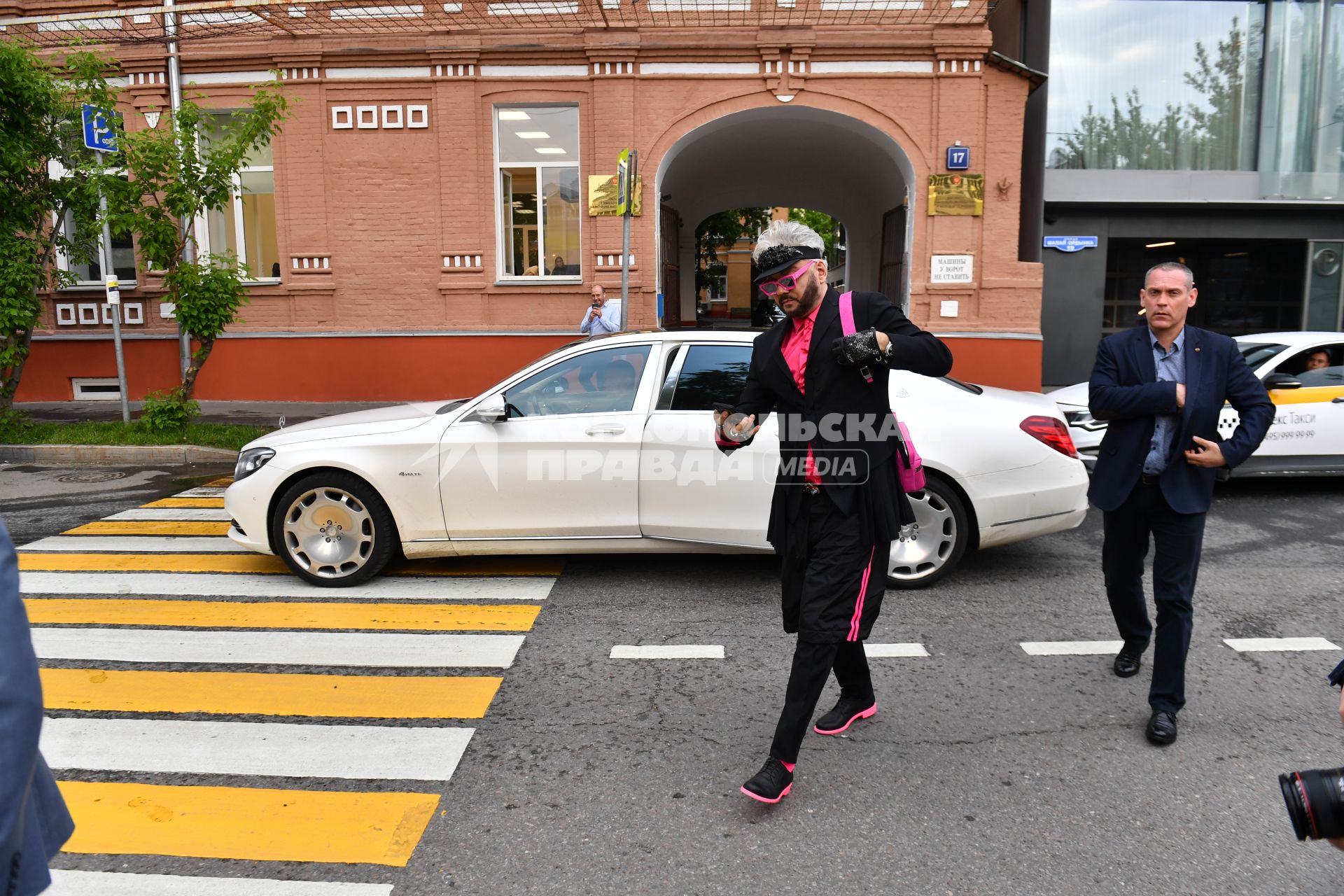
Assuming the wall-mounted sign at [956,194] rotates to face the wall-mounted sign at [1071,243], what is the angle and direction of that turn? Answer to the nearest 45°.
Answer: approximately 135° to its left

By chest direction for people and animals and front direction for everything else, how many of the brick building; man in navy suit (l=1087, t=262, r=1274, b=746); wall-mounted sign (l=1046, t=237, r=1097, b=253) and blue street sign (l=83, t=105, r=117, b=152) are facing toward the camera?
4

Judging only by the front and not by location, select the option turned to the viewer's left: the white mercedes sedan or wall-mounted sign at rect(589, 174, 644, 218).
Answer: the white mercedes sedan

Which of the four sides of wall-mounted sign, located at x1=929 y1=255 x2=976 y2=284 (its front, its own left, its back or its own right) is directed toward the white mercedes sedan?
front

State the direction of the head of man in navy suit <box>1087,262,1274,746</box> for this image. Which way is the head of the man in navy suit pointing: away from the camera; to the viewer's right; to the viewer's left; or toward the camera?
toward the camera

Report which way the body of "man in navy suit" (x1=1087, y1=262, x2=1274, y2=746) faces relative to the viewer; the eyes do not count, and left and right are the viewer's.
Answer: facing the viewer

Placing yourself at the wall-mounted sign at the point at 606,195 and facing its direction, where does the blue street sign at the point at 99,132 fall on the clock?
The blue street sign is roughly at 2 o'clock from the wall-mounted sign.

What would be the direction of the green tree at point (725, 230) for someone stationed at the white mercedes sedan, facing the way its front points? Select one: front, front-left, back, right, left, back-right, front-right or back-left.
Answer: right

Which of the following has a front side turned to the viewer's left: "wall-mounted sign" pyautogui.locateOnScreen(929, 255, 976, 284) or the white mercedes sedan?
the white mercedes sedan

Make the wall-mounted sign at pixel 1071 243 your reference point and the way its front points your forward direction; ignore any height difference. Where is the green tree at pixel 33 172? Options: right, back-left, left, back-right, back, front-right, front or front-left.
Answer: front-right

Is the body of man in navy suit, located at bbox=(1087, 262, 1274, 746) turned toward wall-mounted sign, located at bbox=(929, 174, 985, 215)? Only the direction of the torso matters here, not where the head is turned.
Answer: no

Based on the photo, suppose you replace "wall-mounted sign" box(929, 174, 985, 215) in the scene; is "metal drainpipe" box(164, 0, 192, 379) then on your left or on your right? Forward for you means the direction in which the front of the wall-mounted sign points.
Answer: on your right

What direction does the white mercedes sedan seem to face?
to the viewer's left

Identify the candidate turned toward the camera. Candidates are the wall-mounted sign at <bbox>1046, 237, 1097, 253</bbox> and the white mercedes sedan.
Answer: the wall-mounted sign

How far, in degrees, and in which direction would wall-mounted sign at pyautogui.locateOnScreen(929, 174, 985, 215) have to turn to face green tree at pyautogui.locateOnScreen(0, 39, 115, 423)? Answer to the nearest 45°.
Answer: approximately 45° to its right

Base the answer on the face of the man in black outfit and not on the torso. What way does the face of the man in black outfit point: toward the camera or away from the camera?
toward the camera
